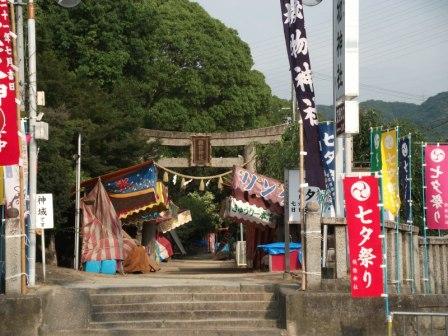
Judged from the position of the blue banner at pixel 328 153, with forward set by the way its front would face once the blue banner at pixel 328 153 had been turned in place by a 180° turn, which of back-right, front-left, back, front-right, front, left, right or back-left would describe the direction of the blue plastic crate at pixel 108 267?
front-left

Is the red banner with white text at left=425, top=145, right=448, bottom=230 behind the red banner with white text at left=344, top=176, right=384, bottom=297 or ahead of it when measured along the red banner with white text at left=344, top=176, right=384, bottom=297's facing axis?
behind

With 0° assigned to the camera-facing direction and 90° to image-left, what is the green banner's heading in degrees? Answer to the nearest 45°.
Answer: approximately 0°
